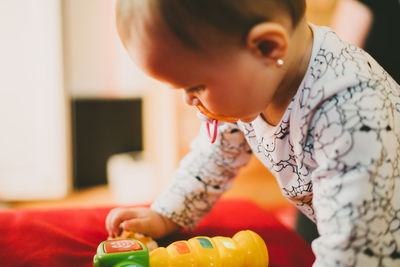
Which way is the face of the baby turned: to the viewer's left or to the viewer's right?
to the viewer's left

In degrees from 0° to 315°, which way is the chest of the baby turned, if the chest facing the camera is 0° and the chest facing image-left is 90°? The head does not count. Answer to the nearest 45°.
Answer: approximately 90°
